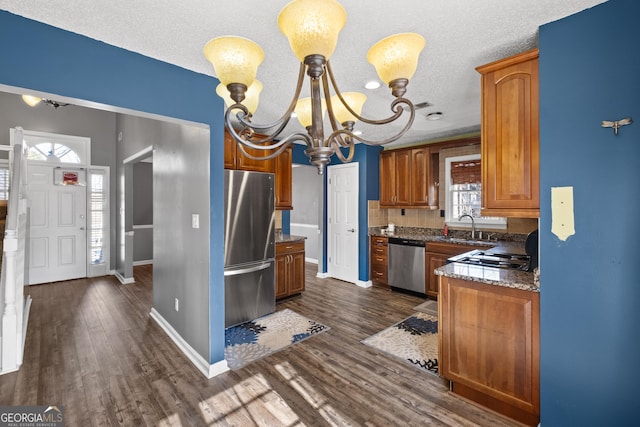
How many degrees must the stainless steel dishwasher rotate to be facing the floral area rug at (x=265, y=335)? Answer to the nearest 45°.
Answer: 0° — it already faces it

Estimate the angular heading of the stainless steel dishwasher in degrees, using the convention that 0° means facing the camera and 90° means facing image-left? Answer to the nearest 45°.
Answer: approximately 45°

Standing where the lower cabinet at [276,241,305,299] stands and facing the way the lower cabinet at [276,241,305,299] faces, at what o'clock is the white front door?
The white front door is roughly at 5 o'clock from the lower cabinet.

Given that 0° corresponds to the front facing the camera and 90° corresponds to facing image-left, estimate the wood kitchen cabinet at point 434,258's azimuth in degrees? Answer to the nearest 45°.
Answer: approximately 45°

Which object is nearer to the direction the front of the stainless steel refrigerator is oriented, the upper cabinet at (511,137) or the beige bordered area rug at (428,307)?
the upper cabinet
